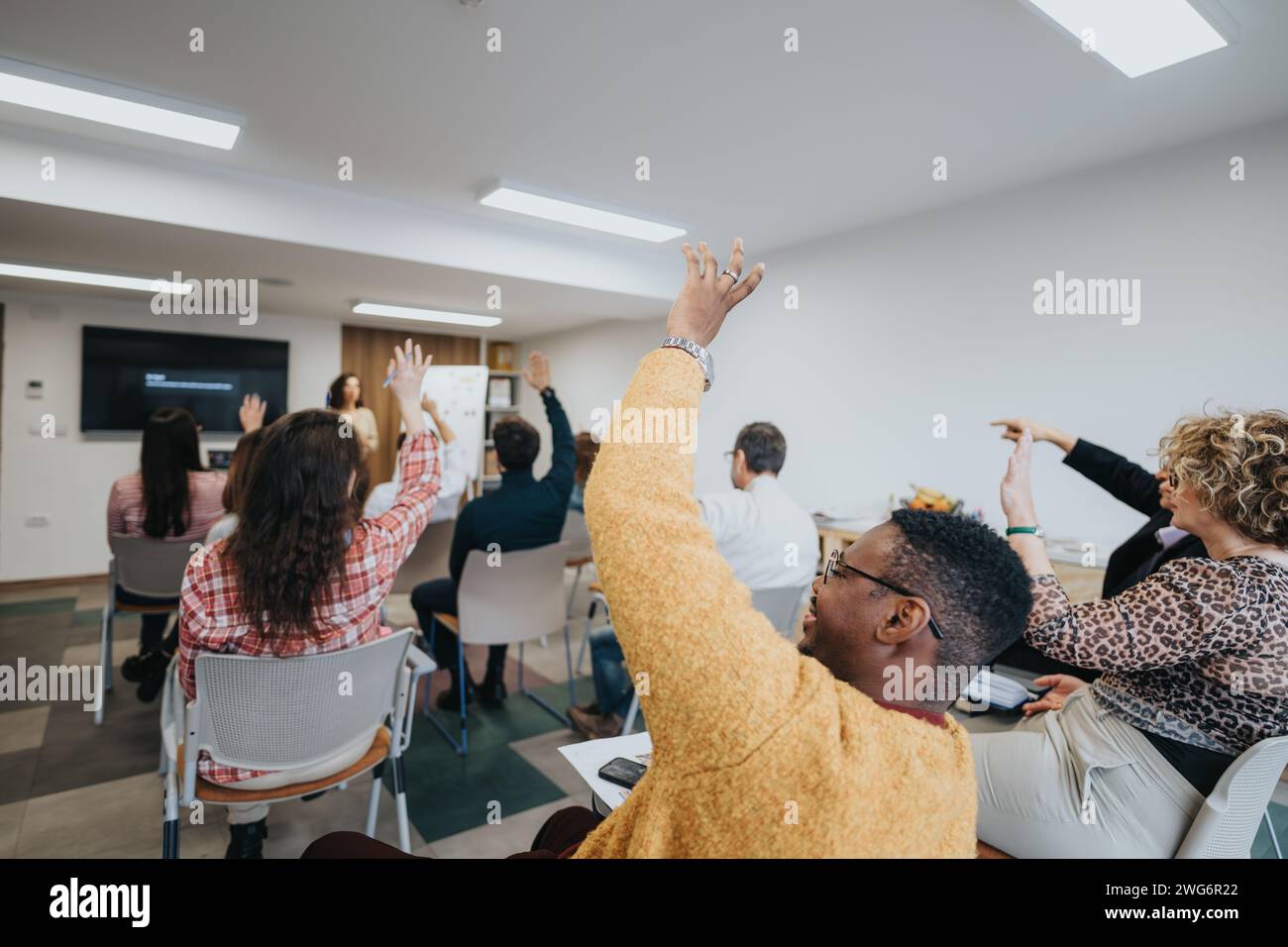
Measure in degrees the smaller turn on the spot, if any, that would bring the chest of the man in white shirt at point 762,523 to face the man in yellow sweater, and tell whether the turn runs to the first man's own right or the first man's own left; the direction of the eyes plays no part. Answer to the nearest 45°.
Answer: approximately 135° to the first man's own left

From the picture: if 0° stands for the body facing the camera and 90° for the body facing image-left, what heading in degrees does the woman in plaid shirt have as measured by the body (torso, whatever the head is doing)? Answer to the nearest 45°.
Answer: approximately 180°

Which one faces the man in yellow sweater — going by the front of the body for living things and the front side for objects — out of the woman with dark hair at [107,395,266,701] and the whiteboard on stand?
the whiteboard on stand

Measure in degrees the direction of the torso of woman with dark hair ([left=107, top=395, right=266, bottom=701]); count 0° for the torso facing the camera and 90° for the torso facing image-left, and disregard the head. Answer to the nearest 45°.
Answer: approximately 180°

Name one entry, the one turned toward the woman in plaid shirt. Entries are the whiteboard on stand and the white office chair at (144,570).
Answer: the whiteboard on stand

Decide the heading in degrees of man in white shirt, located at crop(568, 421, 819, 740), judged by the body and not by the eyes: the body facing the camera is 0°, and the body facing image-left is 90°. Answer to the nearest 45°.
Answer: approximately 135°

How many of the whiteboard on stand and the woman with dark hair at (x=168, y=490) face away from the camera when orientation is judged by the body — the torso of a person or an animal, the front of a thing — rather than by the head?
1

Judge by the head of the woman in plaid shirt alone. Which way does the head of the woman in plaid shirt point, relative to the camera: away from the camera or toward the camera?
away from the camera

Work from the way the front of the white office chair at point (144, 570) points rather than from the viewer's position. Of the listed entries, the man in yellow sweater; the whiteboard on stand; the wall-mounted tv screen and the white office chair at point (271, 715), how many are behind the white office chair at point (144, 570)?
2

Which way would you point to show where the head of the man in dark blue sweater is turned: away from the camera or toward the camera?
away from the camera

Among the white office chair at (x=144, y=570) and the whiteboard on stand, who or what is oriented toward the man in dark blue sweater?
the whiteboard on stand

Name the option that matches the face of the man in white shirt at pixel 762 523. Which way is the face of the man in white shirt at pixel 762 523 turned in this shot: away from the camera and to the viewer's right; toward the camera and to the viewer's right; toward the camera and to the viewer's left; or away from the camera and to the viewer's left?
away from the camera and to the viewer's left

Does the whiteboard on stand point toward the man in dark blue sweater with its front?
yes
